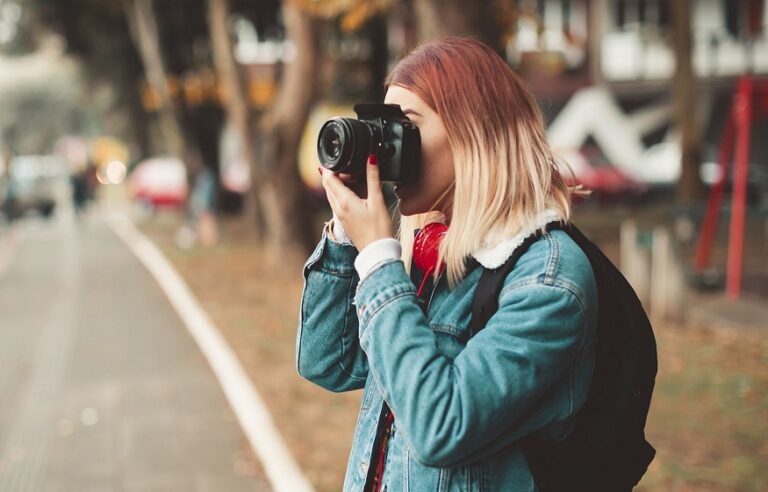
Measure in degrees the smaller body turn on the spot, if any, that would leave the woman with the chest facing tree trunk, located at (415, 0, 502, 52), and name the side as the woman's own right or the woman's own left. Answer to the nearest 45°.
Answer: approximately 90° to the woman's own right

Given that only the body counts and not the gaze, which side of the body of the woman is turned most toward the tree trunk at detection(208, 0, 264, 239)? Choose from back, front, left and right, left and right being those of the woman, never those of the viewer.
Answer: right

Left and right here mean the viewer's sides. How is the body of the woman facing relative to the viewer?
facing to the left of the viewer

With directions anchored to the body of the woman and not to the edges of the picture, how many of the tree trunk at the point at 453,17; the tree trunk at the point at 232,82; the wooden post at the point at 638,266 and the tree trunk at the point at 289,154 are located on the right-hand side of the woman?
4

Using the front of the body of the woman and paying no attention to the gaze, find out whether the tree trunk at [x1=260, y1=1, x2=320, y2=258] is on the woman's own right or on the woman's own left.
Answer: on the woman's own right

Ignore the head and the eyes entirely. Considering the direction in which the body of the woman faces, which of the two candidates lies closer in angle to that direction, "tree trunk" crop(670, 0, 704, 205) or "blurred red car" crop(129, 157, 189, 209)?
the blurred red car

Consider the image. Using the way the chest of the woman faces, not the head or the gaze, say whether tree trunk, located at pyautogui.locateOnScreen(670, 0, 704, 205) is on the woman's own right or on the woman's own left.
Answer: on the woman's own right
